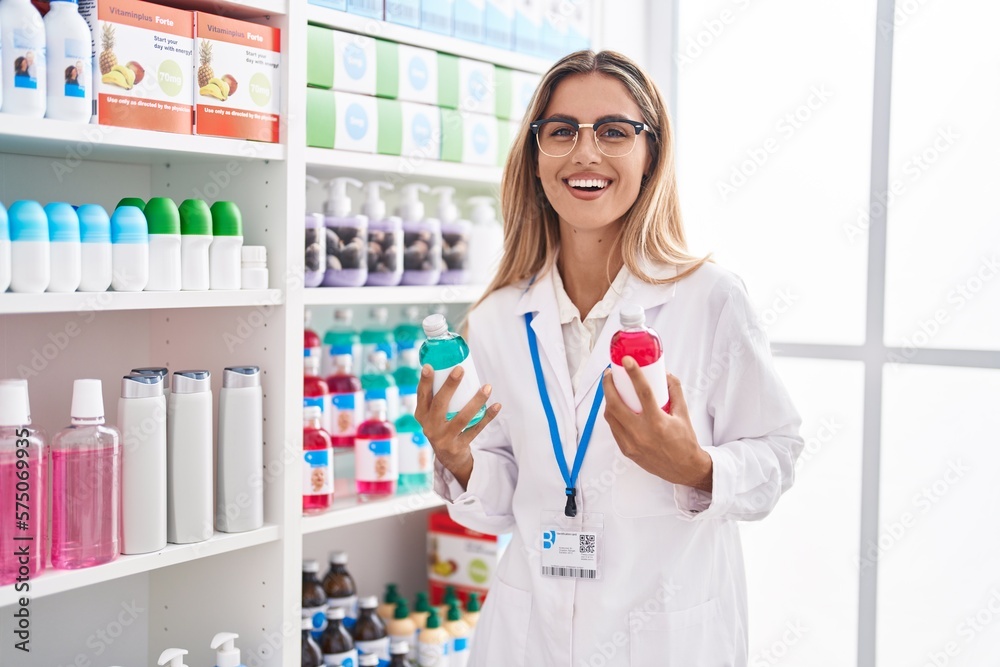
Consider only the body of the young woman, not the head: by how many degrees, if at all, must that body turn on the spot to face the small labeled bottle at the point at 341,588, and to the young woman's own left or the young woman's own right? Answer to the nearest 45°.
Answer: approximately 135° to the young woman's own right

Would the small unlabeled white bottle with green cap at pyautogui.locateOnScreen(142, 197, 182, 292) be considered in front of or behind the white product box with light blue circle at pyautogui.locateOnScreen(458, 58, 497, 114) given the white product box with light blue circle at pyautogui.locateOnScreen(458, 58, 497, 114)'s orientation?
in front

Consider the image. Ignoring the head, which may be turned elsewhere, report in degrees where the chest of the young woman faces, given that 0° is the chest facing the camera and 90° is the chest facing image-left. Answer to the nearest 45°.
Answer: approximately 0°

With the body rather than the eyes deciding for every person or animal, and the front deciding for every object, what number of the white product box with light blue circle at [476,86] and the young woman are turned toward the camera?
2

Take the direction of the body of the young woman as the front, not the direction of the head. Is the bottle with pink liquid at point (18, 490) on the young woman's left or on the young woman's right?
on the young woman's right

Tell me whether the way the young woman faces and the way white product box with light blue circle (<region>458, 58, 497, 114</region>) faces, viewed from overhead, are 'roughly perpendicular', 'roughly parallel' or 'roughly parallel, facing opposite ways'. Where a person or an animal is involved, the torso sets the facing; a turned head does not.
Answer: roughly parallel

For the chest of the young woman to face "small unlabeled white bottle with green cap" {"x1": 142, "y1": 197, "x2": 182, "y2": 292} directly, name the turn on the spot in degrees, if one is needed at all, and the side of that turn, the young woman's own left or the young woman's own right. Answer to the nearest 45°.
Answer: approximately 90° to the young woman's own right

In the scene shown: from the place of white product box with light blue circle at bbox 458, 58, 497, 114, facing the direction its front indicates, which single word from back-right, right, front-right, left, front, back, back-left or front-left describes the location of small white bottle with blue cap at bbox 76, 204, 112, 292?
front-right

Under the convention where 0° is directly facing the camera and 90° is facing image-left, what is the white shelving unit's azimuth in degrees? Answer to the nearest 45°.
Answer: approximately 315°

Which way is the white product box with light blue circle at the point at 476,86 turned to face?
toward the camera

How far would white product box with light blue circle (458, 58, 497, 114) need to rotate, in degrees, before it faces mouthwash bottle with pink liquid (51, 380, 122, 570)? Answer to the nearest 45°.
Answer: approximately 45° to its right
